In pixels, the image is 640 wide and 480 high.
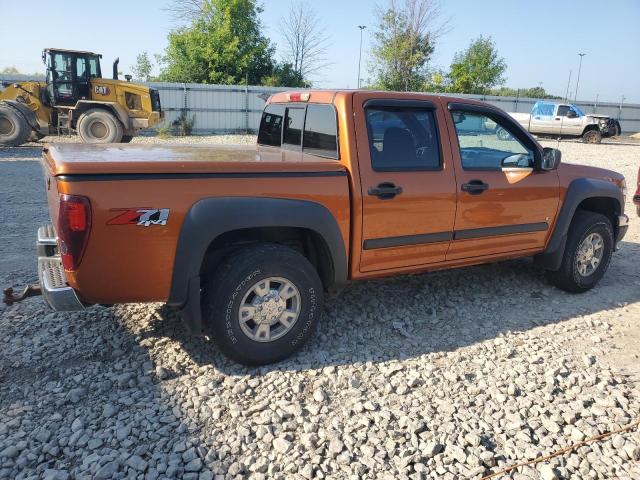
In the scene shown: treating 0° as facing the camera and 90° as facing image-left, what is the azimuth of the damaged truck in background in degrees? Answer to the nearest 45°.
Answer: approximately 315°

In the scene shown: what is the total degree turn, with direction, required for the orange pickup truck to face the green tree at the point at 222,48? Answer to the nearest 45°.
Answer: approximately 45° to its left

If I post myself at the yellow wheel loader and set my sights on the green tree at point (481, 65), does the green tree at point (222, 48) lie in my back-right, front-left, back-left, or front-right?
front-left

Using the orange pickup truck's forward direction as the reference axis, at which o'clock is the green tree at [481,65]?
The green tree is roughly at 11 o'clock from the orange pickup truck.

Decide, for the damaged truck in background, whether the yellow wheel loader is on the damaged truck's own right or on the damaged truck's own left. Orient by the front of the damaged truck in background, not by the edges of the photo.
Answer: on the damaged truck's own right

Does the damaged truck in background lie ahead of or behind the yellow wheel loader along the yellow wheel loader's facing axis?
behind

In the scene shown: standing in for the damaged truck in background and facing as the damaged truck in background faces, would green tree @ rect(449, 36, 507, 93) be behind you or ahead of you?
behind

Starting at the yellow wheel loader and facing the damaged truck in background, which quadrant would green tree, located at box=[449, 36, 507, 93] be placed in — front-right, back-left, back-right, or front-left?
front-left

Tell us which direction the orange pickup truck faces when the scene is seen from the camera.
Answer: facing away from the viewer and to the right of the viewer

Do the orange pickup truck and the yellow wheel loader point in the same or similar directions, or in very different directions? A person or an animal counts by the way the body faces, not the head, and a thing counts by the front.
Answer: very different directions

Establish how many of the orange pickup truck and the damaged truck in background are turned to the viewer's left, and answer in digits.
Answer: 0

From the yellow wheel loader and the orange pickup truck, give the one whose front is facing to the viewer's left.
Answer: the yellow wheel loader
